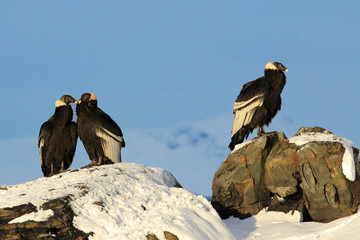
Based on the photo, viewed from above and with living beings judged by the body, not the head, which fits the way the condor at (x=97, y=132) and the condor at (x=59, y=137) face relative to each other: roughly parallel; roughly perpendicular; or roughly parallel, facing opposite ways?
roughly perpendicular
